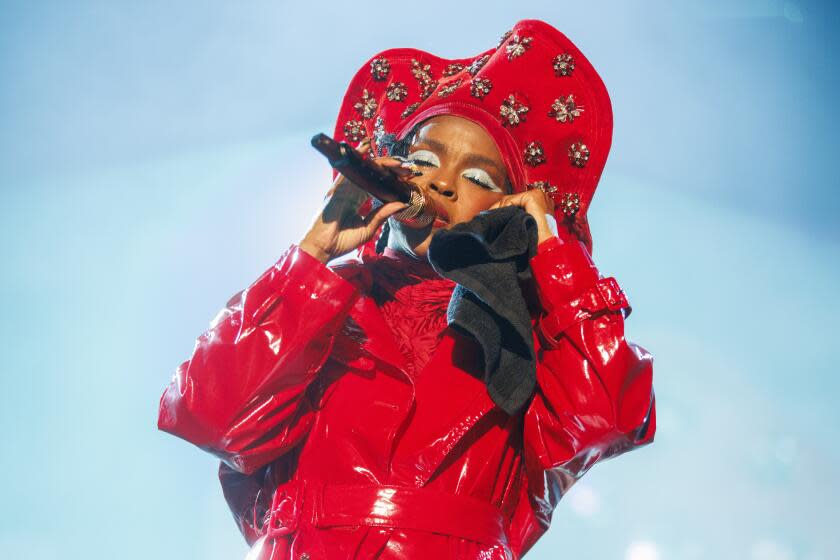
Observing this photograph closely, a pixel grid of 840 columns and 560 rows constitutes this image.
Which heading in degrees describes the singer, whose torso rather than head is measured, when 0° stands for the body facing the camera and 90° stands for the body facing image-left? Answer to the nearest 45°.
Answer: approximately 0°
